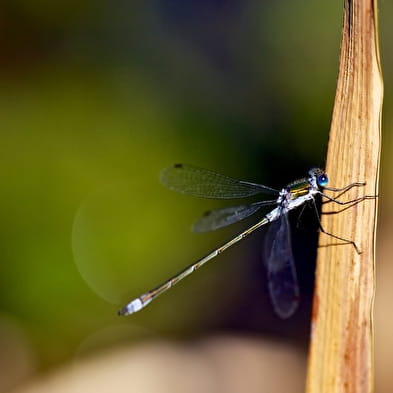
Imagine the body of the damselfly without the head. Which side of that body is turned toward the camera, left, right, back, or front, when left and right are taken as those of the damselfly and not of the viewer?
right
